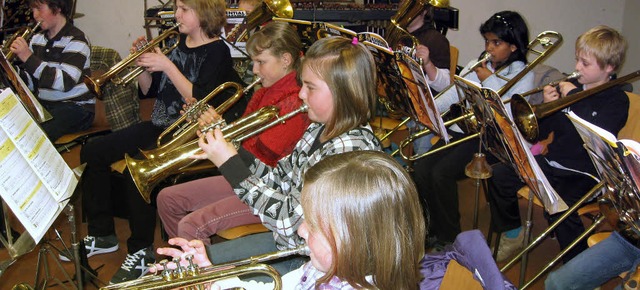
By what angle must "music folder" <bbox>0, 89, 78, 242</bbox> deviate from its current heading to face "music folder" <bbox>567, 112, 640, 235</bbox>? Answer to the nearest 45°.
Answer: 0° — it already faces it

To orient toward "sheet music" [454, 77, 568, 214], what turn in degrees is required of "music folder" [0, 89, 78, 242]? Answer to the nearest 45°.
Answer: approximately 45° to its left

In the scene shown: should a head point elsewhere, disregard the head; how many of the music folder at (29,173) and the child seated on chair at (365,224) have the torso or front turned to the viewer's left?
1

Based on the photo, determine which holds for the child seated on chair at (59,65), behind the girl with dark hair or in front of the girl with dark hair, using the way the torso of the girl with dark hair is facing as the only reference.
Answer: in front

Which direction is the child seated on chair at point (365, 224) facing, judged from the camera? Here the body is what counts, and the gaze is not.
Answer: to the viewer's left

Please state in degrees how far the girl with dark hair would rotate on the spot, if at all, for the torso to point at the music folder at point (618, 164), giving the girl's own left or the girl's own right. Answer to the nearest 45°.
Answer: approximately 45° to the girl's own left

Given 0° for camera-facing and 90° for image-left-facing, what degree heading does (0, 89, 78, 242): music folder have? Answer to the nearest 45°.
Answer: approximately 315°

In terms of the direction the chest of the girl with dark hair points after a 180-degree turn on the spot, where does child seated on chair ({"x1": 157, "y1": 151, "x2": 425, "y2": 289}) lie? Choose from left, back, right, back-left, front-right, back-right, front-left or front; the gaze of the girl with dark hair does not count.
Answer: back-right

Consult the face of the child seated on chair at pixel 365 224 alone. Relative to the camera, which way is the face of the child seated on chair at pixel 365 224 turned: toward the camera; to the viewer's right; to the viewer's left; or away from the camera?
to the viewer's left

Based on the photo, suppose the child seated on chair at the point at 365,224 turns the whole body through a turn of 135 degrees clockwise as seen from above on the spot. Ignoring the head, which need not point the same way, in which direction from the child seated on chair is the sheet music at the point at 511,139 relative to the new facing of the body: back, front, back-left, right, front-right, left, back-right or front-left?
front

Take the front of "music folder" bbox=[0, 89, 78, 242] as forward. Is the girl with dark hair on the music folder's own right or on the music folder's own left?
on the music folder's own left
